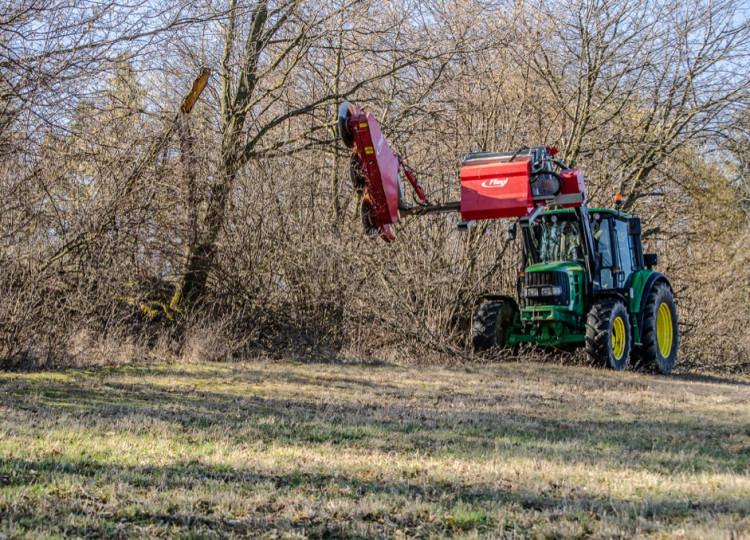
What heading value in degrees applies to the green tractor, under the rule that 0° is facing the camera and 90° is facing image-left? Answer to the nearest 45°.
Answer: approximately 45°
